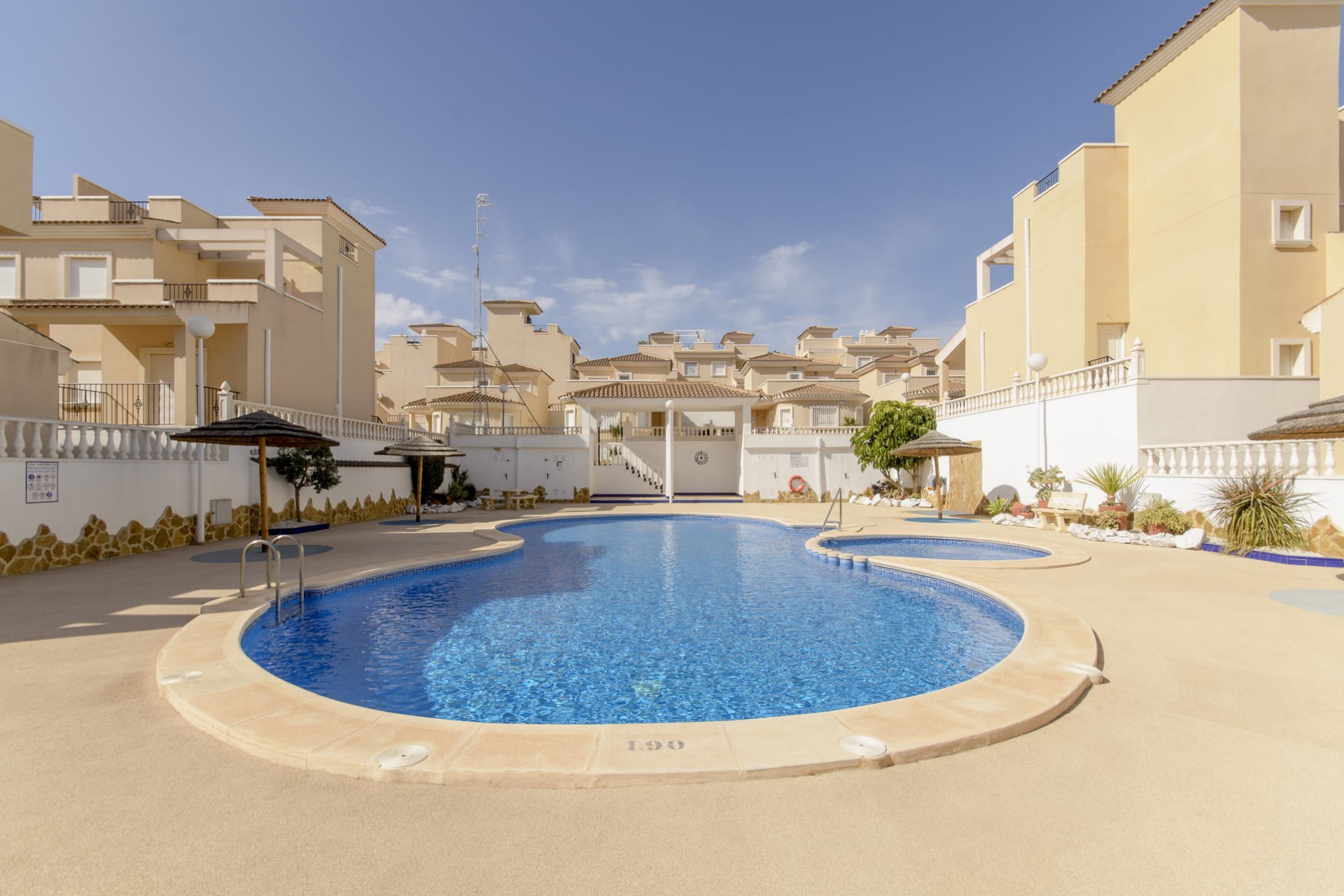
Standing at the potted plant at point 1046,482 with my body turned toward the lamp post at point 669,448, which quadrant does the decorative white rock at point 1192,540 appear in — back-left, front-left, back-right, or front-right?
back-left

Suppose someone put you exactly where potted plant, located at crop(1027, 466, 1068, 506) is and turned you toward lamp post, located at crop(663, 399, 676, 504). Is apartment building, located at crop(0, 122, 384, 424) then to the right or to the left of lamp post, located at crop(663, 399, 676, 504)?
left

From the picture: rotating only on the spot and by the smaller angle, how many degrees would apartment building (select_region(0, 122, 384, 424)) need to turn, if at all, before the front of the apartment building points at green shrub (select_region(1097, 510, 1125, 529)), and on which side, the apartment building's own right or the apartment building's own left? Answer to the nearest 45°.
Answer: approximately 45° to the apartment building's own left

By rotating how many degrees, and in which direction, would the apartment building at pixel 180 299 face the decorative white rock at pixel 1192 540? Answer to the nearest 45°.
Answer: approximately 45° to its left

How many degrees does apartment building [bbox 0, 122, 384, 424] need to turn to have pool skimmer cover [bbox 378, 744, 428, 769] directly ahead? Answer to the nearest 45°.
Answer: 0° — it already faces it

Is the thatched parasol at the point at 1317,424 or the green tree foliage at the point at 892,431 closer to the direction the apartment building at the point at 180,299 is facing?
the thatched parasol

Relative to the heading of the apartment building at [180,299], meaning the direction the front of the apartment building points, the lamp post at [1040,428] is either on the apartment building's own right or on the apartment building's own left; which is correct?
on the apartment building's own left

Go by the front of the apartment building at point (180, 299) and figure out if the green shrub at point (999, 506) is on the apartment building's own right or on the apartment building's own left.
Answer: on the apartment building's own left

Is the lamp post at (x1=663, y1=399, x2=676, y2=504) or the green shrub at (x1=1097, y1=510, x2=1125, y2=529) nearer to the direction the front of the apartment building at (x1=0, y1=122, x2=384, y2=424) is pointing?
the green shrub
